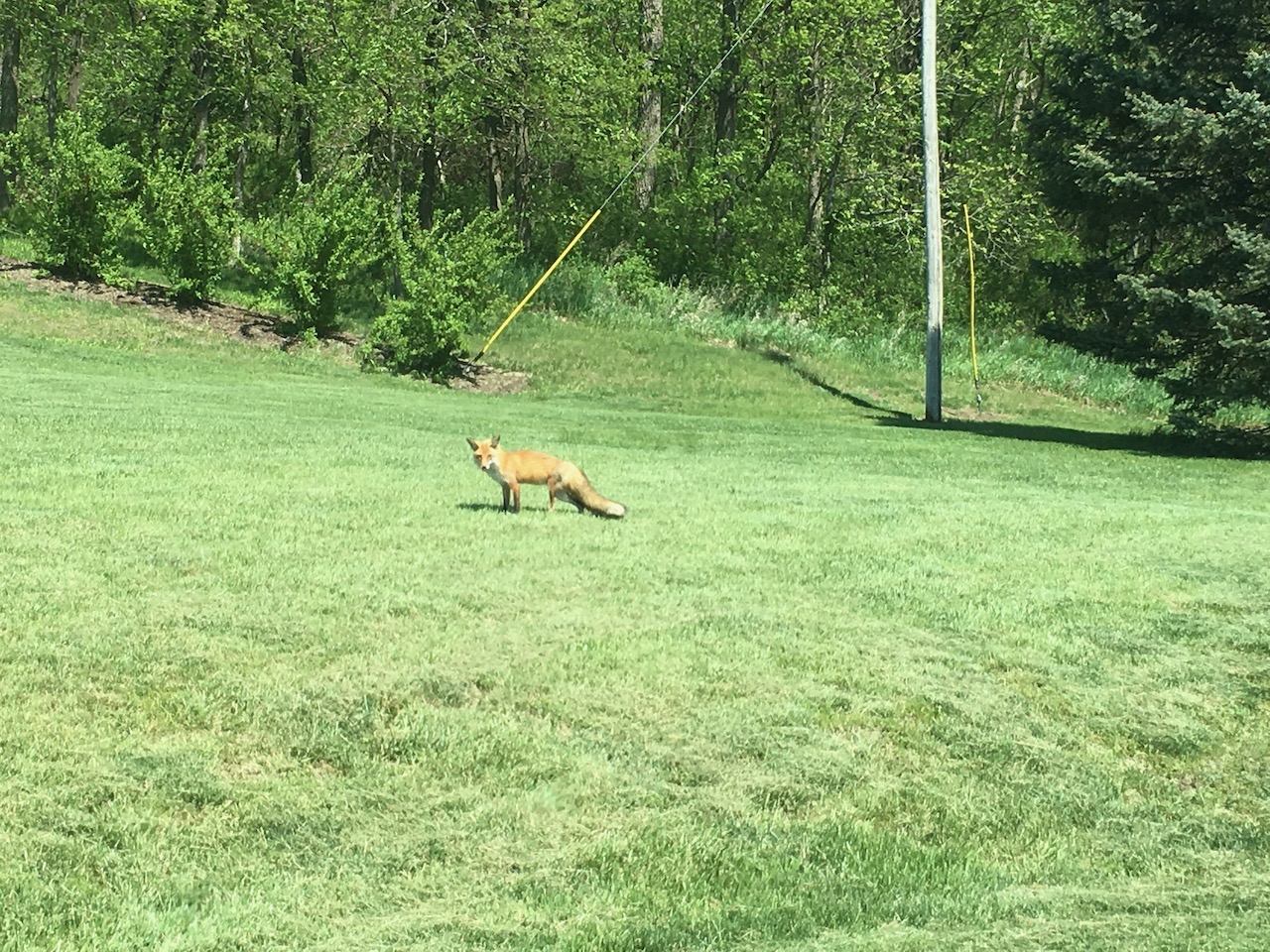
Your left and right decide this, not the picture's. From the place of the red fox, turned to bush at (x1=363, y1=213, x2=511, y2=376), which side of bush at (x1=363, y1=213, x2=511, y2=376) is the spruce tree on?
right

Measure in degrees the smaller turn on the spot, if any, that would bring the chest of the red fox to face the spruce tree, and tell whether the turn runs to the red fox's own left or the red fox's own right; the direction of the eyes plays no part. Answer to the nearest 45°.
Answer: approximately 135° to the red fox's own right

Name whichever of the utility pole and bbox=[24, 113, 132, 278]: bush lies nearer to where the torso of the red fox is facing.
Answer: the bush

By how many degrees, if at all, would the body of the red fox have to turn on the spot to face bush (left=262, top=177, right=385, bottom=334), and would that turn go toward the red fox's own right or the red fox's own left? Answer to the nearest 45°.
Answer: approximately 90° to the red fox's own right

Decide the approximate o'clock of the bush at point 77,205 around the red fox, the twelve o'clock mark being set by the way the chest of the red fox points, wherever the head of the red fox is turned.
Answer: The bush is roughly at 2 o'clock from the red fox.

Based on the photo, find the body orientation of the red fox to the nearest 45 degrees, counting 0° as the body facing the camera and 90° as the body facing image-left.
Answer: approximately 90°

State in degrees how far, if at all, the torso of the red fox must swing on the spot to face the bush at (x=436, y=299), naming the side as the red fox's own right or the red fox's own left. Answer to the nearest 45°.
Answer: approximately 90° to the red fox's own right

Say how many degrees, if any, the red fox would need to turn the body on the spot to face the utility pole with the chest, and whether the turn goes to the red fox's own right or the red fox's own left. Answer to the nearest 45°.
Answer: approximately 135° to the red fox's own right

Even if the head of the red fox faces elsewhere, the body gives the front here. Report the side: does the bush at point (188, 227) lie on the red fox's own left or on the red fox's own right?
on the red fox's own right
